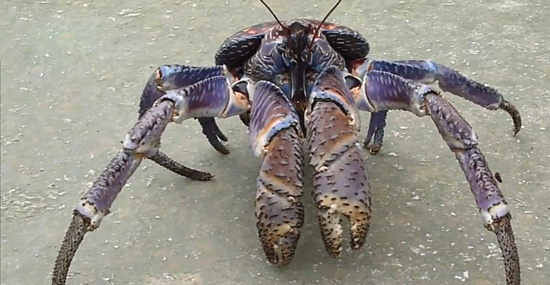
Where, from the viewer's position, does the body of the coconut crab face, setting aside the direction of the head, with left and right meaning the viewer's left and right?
facing the viewer
